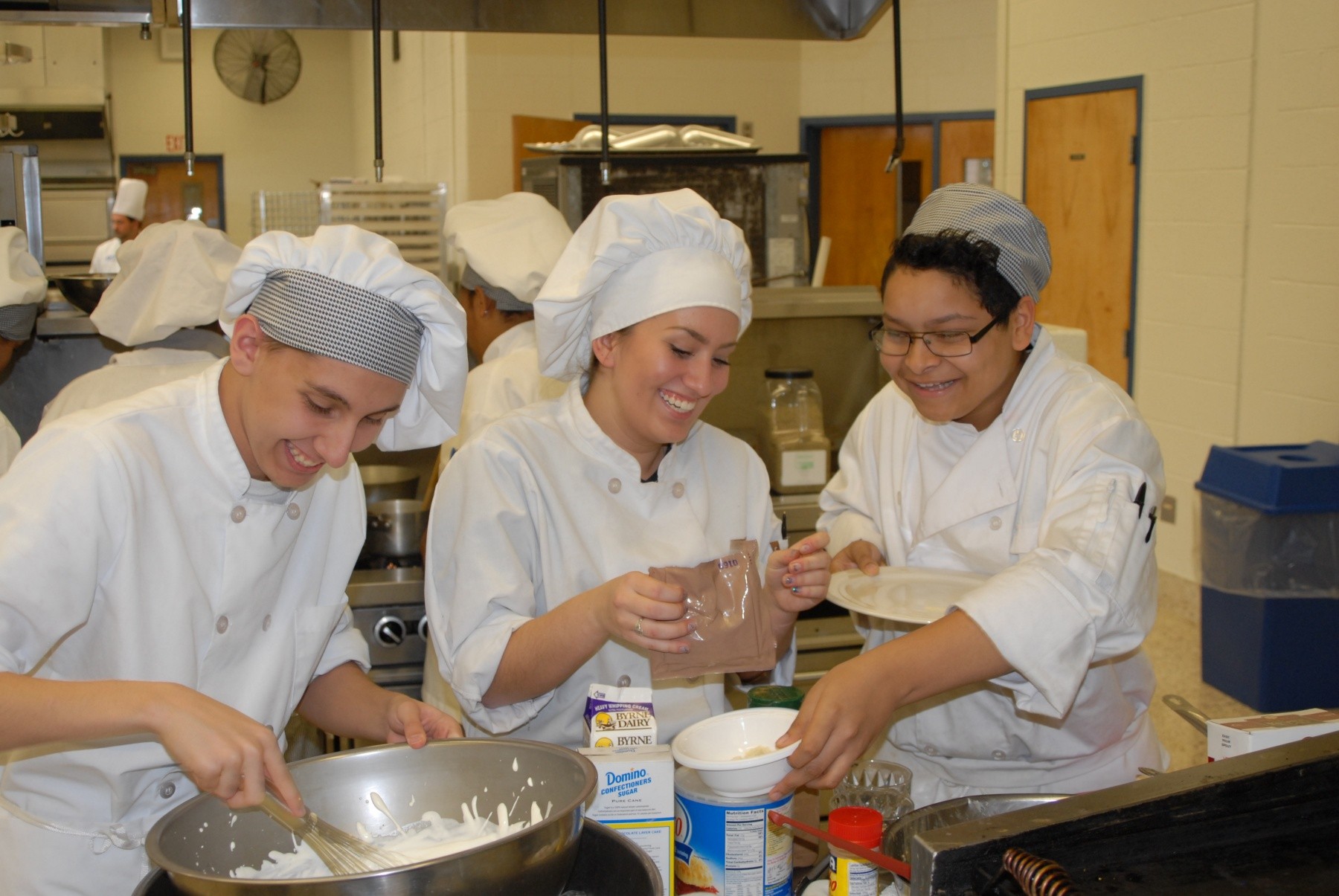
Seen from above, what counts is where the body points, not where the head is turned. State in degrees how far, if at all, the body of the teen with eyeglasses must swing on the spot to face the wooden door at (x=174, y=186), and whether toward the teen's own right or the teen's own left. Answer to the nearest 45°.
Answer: approximately 90° to the teen's own right

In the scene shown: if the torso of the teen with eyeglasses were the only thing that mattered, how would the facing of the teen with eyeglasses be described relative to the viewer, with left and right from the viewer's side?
facing the viewer and to the left of the viewer

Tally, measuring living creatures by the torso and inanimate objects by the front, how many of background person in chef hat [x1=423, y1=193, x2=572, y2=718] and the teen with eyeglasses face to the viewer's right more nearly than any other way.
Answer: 0

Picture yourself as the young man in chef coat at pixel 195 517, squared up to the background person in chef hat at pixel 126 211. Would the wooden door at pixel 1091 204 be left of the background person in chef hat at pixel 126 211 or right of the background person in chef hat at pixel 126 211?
right

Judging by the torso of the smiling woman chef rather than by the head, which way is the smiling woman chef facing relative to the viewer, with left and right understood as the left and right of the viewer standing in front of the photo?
facing the viewer and to the right of the viewer

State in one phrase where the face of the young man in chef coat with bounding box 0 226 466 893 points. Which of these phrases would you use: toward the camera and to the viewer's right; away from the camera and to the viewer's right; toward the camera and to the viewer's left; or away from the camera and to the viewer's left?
toward the camera and to the viewer's right

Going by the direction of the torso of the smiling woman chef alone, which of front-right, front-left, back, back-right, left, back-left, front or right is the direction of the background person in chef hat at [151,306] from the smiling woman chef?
back

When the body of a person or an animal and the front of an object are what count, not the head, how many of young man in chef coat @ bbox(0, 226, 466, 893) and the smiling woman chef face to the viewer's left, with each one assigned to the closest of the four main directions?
0
